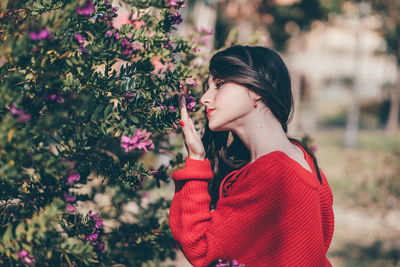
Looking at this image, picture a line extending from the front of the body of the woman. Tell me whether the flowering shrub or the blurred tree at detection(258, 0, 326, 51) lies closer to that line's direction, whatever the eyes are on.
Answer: the flowering shrub

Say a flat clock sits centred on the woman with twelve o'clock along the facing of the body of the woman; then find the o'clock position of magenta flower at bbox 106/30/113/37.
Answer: The magenta flower is roughly at 1 o'clock from the woman.

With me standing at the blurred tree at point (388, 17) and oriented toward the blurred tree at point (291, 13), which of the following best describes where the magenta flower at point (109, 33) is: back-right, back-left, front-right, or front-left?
front-left

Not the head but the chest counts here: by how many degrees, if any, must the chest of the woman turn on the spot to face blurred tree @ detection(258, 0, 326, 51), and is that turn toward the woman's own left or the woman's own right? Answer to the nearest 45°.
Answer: approximately 90° to the woman's own right

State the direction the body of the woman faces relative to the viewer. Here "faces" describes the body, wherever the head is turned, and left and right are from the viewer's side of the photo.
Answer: facing to the left of the viewer

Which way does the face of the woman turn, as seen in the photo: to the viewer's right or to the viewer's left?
to the viewer's left
